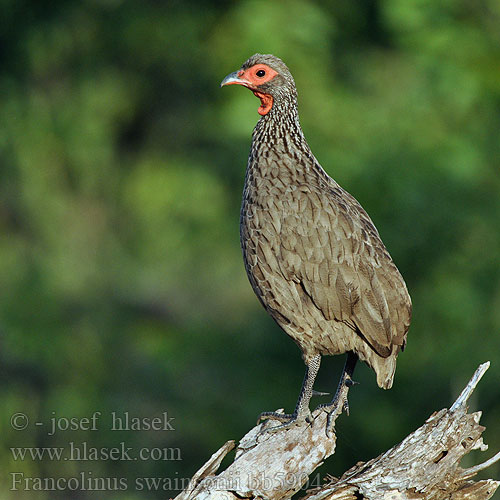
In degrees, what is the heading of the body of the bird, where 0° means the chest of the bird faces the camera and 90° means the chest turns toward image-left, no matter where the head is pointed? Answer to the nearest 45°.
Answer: approximately 90°
